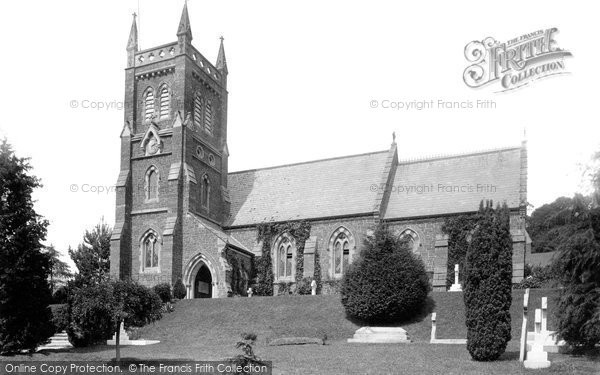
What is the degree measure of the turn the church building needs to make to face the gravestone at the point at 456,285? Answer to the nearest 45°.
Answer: approximately 90° to its left

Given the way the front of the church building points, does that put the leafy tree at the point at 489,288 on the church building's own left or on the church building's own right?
on the church building's own left

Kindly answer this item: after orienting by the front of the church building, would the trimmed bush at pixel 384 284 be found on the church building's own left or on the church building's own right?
on the church building's own left

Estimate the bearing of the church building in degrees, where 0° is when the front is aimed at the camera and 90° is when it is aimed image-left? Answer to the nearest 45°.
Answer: approximately 45°
